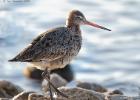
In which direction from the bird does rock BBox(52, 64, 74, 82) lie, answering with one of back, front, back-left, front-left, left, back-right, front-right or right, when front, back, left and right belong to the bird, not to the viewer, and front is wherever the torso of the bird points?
left

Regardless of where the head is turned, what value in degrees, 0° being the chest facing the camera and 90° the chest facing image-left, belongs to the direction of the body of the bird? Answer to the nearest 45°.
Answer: approximately 270°

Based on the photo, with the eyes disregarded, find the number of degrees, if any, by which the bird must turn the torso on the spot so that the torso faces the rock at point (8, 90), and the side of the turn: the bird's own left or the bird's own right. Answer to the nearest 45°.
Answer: approximately 135° to the bird's own left

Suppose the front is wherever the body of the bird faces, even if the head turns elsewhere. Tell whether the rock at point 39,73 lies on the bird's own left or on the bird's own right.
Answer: on the bird's own left
